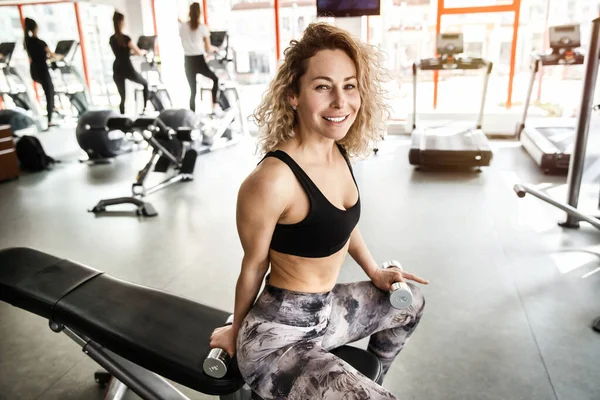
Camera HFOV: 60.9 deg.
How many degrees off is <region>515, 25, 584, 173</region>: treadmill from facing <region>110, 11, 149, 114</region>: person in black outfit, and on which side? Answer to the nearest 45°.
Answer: approximately 45° to its left

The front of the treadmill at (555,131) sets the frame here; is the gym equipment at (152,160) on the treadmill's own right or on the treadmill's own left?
on the treadmill's own left

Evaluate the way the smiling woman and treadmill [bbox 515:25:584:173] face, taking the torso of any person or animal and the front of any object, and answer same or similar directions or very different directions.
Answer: very different directions

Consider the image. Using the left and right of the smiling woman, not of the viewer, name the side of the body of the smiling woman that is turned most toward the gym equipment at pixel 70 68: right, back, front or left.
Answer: back

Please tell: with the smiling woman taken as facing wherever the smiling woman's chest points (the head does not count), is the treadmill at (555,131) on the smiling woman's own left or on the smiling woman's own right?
on the smiling woman's own left
